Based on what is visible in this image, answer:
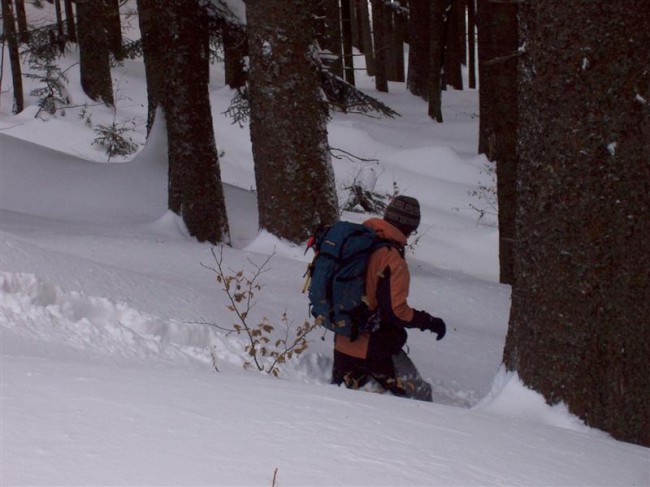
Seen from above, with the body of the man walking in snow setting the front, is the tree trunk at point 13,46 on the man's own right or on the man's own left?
on the man's own left

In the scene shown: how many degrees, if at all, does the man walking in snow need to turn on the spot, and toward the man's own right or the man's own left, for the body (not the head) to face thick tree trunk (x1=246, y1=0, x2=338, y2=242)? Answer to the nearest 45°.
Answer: approximately 90° to the man's own left

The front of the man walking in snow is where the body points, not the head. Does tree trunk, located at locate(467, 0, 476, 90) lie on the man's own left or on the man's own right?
on the man's own left

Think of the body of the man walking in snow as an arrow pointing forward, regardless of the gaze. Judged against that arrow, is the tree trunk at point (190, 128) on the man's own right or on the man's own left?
on the man's own left

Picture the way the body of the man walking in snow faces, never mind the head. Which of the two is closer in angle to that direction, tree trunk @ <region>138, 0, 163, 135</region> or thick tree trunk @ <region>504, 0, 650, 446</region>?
the thick tree trunk

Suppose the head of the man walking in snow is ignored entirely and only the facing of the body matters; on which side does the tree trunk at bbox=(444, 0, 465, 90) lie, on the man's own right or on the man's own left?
on the man's own left

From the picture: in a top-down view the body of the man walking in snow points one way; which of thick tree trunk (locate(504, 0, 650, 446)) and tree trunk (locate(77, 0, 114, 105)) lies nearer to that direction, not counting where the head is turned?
the thick tree trunk

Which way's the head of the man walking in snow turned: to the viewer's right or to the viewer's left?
to the viewer's right

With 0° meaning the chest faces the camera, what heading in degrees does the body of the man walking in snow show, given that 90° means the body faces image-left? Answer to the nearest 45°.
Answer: approximately 270°
